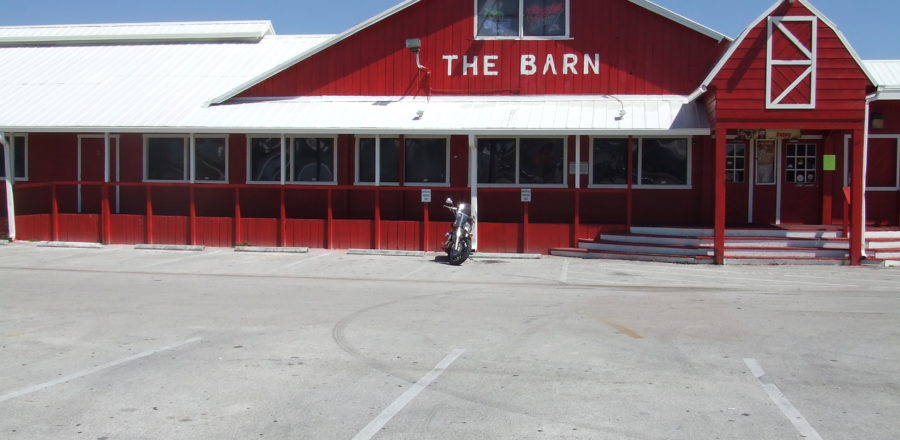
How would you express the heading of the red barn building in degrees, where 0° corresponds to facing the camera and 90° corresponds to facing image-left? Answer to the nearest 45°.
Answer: approximately 0°

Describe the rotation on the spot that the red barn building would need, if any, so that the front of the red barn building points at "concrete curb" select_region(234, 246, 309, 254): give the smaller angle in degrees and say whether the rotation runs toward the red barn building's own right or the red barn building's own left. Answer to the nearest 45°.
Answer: approximately 90° to the red barn building's own right

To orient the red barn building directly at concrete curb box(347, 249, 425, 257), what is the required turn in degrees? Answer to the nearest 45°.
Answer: approximately 45° to its right

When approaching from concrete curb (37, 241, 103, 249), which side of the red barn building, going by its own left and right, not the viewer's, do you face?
right

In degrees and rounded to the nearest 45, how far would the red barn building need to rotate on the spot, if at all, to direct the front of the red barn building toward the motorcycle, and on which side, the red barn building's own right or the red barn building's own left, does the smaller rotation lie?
0° — it already faces it

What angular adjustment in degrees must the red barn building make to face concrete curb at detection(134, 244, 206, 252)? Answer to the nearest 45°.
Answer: approximately 90° to its right
